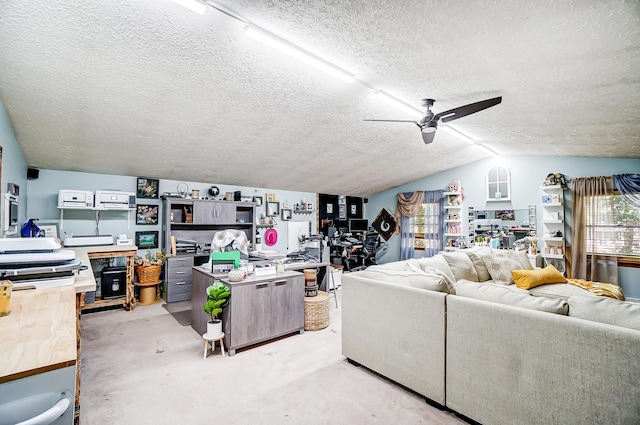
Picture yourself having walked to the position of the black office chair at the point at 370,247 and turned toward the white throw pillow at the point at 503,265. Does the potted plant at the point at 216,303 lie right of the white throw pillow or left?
right

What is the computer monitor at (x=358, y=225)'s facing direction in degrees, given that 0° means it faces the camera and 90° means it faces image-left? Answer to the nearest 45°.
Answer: approximately 0°

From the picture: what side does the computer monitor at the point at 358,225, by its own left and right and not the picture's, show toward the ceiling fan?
front

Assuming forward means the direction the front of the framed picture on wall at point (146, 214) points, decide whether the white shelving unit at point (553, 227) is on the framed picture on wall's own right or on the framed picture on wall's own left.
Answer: on the framed picture on wall's own left

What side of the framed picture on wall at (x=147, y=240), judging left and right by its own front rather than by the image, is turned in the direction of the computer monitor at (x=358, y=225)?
left

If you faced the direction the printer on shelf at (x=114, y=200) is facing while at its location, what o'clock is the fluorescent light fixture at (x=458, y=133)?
The fluorescent light fixture is roughly at 10 o'clock from the printer on shelf.

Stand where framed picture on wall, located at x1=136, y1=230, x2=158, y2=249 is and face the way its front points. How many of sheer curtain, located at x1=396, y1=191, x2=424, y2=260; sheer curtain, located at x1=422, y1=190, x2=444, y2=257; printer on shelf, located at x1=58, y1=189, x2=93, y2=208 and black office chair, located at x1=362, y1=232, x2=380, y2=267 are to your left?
3

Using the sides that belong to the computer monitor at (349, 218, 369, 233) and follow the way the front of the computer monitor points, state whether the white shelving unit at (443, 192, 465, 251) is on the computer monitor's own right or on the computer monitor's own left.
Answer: on the computer monitor's own left

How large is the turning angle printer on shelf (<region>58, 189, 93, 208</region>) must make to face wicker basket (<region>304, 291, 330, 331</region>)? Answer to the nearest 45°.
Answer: approximately 45° to its left

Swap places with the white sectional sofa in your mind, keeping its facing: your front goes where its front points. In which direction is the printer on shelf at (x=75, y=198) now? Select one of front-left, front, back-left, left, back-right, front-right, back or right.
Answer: back-left

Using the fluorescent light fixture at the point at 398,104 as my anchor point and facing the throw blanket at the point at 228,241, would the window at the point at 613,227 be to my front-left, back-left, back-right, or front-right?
back-right

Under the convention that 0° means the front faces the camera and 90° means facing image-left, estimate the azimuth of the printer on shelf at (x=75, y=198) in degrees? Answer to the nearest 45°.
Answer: approximately 0°
